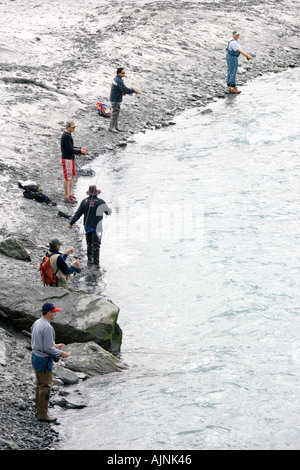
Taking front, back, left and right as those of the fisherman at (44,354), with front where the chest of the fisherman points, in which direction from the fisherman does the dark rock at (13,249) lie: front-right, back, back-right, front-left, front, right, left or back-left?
left

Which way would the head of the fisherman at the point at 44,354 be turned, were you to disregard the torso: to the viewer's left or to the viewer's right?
to the viewer's right

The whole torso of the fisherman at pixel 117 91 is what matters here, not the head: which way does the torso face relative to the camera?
to the viewer's right

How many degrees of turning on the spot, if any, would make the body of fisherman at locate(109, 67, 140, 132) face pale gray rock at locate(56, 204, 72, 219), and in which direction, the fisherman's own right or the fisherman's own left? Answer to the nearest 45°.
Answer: approximately 90° to the fisherman's own right

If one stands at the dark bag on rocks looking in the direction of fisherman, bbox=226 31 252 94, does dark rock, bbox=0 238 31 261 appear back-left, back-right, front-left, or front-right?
back-right

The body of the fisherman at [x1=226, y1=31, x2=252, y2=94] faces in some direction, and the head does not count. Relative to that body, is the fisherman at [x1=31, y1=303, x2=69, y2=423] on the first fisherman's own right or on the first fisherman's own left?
on the first fisherman's own right

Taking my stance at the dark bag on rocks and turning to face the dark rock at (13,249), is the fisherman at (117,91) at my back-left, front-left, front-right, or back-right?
back-left

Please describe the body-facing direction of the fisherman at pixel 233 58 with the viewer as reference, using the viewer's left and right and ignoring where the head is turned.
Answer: facing the viewer and to the right of the viewer

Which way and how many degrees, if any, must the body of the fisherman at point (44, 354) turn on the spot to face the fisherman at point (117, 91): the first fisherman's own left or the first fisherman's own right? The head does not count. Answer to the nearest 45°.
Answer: approximately 90° to the first fisherman's own left

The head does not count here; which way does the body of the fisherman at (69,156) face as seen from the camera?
to the viewer's right

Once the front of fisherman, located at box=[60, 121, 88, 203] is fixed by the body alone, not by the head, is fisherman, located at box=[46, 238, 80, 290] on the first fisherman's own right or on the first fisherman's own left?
on the first fisherman's own right

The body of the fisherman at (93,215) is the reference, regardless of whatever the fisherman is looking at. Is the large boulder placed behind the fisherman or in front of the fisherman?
behind

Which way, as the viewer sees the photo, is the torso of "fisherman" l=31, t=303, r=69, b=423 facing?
to the viewer's right
